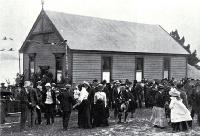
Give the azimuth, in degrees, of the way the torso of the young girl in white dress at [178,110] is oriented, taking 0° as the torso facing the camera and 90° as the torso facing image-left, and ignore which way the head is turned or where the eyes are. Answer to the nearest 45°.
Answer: approximately 90°

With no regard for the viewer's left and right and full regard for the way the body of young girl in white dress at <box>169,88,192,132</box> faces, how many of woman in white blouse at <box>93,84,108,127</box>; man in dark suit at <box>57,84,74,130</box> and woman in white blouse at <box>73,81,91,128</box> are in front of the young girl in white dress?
3

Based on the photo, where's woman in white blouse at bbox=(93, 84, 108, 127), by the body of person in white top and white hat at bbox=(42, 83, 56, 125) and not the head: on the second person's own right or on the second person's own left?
on the second person's own left

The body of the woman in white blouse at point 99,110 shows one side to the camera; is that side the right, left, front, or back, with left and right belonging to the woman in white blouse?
back

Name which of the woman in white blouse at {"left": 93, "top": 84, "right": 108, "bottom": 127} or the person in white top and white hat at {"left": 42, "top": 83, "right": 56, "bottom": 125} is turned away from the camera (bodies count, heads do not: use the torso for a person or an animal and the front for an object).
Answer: the woman in white blouse

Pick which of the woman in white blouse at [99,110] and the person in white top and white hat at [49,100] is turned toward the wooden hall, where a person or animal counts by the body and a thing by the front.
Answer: the woman in white blouse

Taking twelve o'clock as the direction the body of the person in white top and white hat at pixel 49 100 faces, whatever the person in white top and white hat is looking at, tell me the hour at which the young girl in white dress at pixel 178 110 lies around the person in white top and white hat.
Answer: The young girl in white dress is roughly at 10 o'clock from the person in white top and white hat.

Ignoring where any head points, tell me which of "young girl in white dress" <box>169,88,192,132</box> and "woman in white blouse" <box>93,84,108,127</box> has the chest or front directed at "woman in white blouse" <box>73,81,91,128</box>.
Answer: the young girl in white dress

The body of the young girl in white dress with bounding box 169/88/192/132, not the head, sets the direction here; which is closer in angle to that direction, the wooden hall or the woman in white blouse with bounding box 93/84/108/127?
the woman in white blouse

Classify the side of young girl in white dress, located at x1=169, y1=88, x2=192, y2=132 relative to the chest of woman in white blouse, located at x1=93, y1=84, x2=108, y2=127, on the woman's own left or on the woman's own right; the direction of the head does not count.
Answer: on the woman's own right

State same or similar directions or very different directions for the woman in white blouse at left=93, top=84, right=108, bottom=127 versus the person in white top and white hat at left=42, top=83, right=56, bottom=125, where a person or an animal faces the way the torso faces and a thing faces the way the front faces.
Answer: very different directions

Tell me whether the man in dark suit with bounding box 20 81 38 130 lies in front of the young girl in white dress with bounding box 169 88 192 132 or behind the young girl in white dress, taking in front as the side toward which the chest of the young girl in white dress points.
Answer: in front
